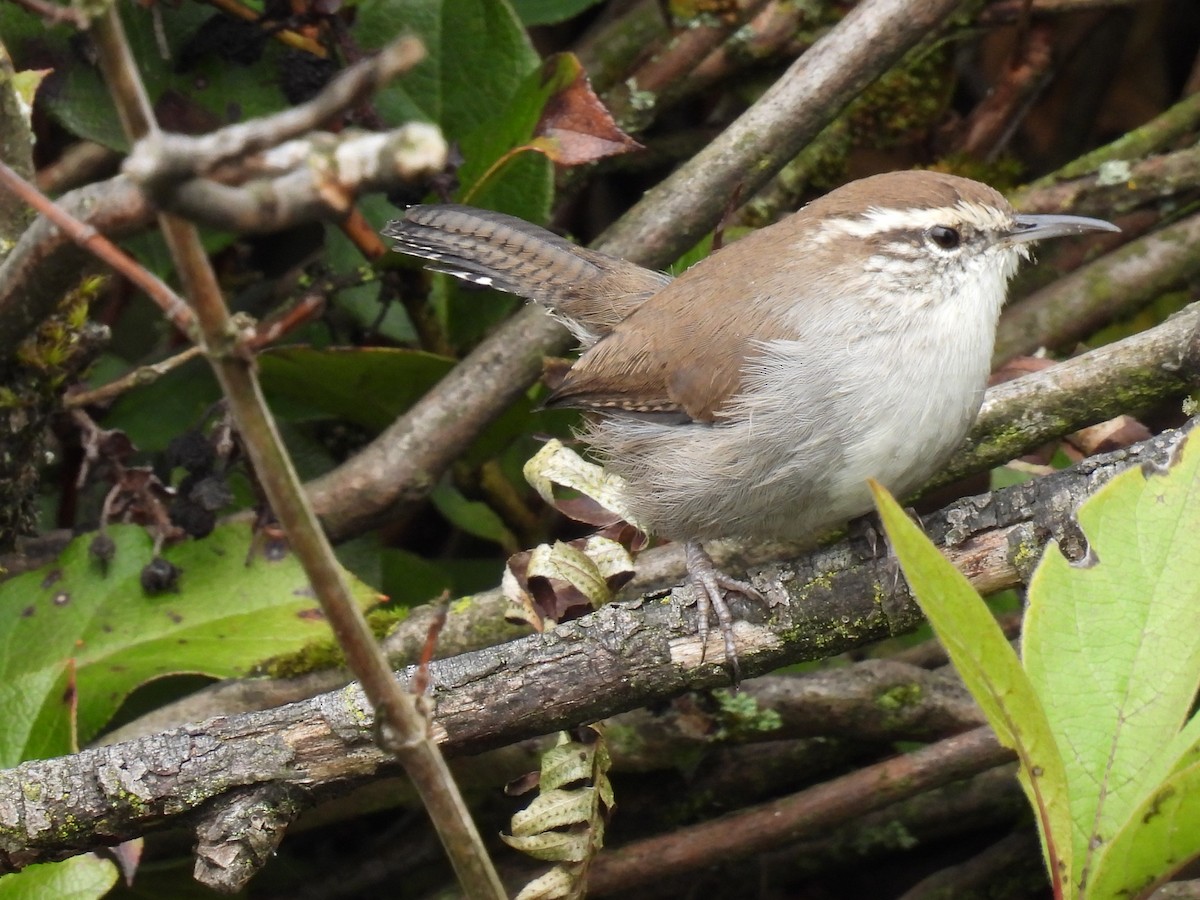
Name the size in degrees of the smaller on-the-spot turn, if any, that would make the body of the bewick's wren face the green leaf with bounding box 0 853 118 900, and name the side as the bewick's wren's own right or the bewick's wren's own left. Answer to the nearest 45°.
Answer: approximately 135° to the bewick's wren's own right

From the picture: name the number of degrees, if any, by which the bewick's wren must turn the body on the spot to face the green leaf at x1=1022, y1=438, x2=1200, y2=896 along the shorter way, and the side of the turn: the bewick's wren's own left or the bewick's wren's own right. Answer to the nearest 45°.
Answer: approximately 90° to the bewick's wren's own right

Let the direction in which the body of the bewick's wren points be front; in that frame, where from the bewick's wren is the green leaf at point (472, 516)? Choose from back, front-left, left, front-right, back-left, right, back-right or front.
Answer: back-left

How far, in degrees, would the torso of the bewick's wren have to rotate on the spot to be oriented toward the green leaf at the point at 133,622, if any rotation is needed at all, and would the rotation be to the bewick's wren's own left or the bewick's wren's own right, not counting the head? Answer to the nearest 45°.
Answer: approximately 180°

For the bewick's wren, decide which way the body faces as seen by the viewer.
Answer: to the viewer's right

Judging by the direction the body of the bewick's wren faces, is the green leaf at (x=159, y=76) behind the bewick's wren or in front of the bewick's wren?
behind
